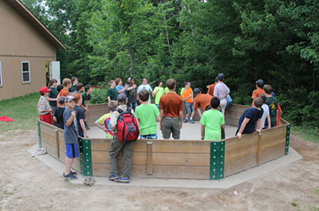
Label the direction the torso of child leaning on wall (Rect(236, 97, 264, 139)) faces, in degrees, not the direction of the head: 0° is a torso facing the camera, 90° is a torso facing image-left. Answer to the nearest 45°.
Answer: approximately 135°

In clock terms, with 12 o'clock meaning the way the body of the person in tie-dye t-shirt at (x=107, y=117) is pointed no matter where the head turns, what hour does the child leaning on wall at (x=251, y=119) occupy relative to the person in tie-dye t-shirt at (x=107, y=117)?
the child leaning on wall at (x=251, y=119) is roughly at 2 o'clock from the person in tie-dye t-shirt at (x=107, y=117).

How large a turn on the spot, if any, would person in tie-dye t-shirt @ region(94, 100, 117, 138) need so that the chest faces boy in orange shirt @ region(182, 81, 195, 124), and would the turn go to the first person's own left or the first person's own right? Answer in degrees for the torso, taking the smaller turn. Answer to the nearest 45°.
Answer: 0° — they already face them

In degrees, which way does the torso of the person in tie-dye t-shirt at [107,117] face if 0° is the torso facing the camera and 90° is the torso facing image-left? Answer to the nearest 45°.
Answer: approximately 225°

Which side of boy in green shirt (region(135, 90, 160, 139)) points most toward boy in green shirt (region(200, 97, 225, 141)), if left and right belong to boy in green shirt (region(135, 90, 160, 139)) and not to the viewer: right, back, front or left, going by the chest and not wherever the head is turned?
right

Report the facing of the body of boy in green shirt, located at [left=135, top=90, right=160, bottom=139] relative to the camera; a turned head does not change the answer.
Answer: away from the camera

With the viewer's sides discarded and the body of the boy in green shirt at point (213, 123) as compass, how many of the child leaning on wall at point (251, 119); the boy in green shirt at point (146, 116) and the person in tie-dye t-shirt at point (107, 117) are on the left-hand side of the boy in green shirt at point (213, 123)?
2

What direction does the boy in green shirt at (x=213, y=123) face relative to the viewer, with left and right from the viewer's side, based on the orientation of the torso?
facing away from the viewer
